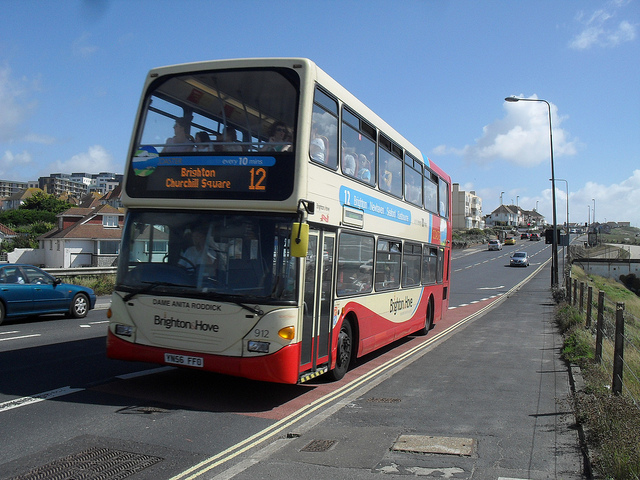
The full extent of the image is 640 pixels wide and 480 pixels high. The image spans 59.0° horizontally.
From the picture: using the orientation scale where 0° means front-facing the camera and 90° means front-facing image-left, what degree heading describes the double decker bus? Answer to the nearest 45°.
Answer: approximately 45°

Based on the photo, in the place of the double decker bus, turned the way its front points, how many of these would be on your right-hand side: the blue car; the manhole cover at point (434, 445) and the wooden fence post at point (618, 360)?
1

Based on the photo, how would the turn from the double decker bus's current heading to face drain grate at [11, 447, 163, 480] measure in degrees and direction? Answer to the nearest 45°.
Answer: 0° — it already faces it

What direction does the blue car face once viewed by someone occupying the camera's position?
facing away from the viewer and to the right of the viewer

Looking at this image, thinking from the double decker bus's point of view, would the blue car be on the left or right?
on its right

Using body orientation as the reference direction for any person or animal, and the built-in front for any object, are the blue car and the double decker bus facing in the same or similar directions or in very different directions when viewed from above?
very different directions

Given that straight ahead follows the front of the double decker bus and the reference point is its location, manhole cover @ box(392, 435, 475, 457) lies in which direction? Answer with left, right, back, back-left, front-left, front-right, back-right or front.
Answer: left

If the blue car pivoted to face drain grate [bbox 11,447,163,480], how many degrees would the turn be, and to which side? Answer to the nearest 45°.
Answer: approximately 135° to its right
